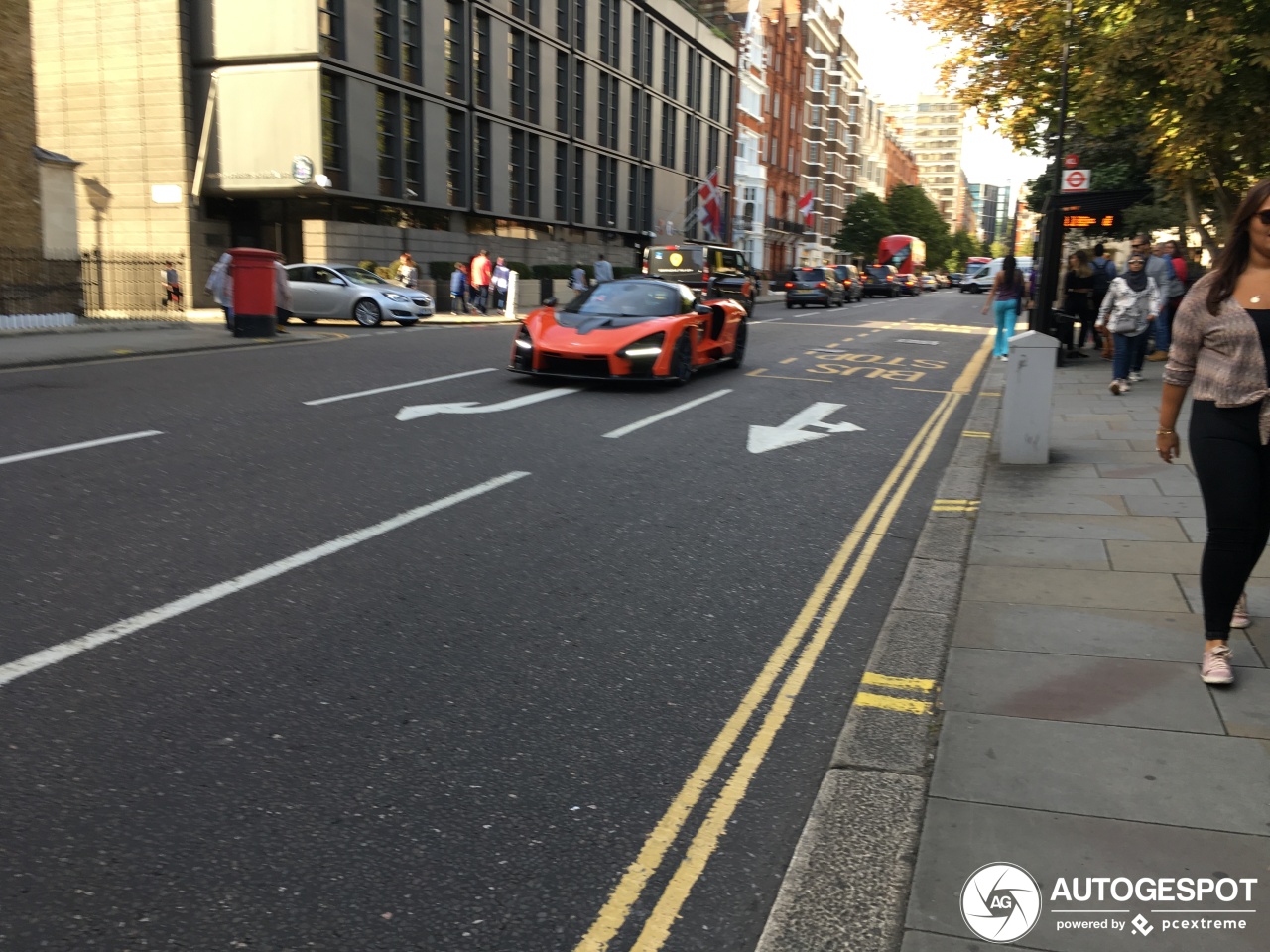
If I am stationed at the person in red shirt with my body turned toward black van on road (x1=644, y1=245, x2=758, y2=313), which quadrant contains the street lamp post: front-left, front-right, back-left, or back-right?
front-right

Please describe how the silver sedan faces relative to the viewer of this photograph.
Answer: facing the viewer and to the right of the viewer

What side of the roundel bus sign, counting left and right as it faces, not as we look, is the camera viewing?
front

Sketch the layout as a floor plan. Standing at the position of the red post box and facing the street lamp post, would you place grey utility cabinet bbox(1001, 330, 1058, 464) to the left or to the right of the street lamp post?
right

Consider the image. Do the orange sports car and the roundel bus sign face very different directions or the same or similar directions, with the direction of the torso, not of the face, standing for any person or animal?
same or similar directions

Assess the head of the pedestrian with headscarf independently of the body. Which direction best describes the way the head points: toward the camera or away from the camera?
toward the camera

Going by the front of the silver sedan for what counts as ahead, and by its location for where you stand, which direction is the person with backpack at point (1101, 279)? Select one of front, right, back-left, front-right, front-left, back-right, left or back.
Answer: front

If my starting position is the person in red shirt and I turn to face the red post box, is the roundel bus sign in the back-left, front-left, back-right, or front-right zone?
front-left

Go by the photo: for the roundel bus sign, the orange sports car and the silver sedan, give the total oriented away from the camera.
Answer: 0

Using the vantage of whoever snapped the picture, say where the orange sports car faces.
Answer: facing the viewer and to the left of the viewer

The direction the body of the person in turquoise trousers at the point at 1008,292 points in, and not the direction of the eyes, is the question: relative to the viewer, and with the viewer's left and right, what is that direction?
facing away from the viewer
